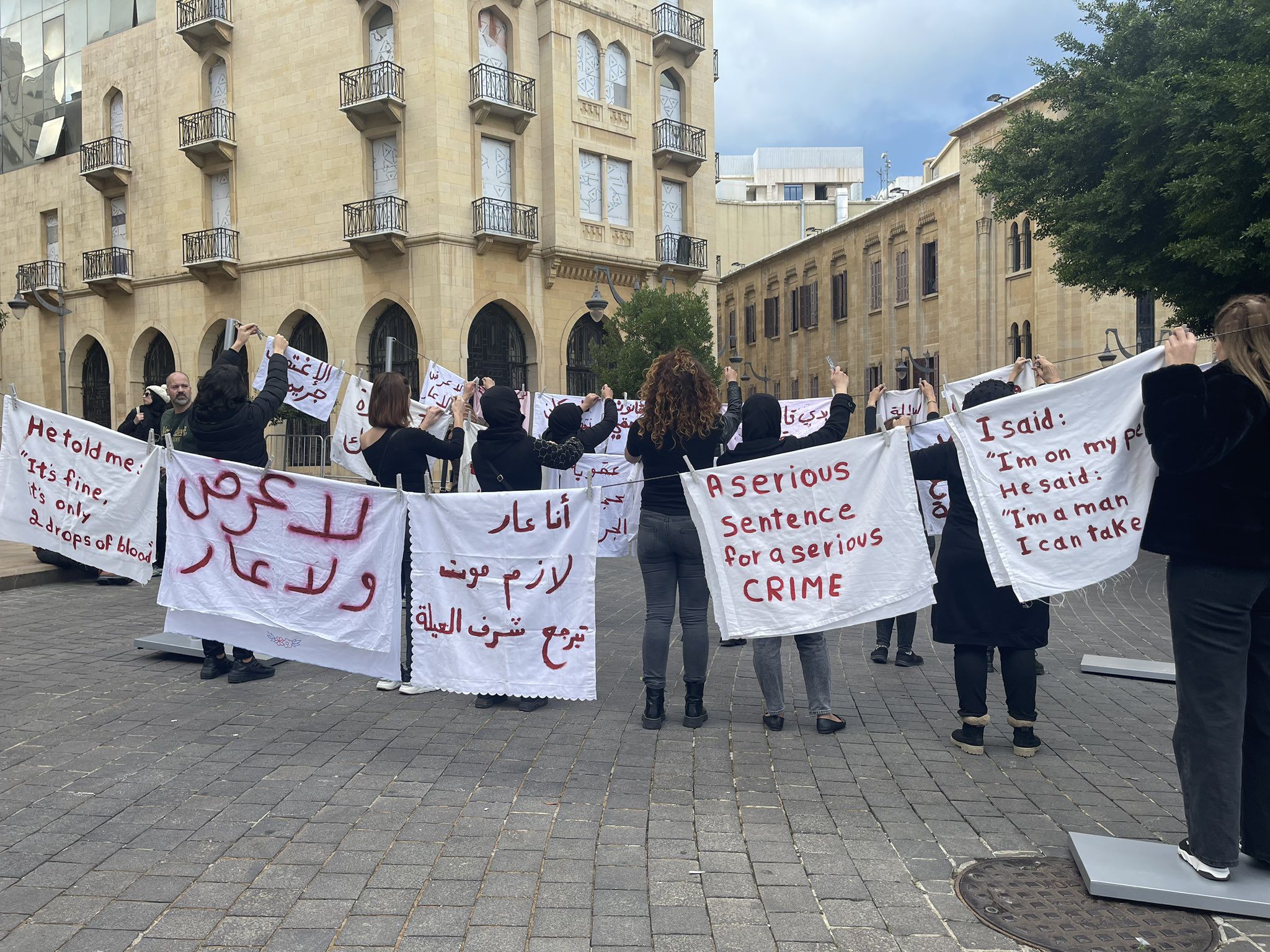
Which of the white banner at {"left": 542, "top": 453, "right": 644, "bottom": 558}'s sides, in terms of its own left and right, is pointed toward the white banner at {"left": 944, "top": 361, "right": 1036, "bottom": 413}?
left

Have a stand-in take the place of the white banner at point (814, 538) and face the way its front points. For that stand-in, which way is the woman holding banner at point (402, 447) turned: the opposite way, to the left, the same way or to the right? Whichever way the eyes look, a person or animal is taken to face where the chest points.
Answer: the opposite way

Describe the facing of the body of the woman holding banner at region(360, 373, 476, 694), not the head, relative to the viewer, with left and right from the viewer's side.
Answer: facing away from the viewer and to the right of the viewer

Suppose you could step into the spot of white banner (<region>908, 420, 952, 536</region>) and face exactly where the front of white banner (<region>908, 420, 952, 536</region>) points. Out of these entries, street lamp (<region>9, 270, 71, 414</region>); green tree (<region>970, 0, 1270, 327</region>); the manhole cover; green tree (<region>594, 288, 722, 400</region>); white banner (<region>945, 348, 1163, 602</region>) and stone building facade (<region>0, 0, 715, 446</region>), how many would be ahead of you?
2

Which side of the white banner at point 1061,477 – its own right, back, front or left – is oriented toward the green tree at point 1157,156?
back

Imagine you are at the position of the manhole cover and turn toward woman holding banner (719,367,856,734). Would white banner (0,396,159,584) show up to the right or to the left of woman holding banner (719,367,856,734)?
left

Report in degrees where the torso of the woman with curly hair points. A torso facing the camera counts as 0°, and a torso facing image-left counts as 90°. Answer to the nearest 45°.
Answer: approximately 180°

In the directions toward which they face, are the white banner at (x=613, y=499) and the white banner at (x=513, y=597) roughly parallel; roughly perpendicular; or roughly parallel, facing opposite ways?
roughly parallel

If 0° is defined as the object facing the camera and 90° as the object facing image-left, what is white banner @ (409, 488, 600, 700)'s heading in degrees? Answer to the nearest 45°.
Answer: approximately 0°

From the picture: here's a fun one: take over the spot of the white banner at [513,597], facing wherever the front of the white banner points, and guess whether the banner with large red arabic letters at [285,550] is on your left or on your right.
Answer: on your right

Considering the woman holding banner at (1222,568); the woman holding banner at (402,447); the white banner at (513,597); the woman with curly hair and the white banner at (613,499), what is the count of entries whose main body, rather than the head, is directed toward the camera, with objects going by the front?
2

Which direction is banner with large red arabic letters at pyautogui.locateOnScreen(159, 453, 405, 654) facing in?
toward the camera

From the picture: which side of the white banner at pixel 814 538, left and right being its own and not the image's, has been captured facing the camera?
front

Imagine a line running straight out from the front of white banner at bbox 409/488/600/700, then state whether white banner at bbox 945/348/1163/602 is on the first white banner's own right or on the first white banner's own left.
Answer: on the first white banner's own left

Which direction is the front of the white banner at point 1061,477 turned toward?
toward the camera

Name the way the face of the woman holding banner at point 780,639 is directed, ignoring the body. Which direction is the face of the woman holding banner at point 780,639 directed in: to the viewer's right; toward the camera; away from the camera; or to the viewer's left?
away from the camera

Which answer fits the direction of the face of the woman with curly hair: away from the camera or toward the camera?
away from the camera
